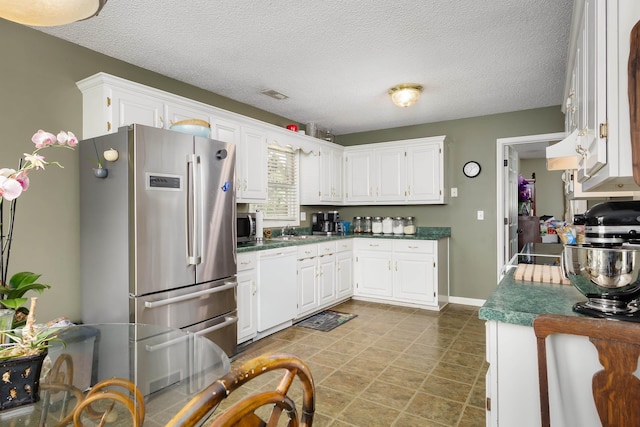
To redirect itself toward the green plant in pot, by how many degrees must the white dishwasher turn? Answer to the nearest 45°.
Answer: approximately 45° to its right

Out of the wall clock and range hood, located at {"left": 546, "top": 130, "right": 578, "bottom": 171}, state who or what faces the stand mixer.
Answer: the wall clock

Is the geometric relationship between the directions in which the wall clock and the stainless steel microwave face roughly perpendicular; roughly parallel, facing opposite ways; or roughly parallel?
roughly perpendicular

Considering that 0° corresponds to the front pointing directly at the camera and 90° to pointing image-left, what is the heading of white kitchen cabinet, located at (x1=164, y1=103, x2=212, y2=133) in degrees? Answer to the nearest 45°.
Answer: approximately 315°

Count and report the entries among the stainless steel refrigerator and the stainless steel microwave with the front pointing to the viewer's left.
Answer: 0

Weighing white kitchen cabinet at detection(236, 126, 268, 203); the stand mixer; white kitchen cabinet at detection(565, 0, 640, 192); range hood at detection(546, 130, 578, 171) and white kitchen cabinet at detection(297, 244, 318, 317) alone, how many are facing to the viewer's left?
3

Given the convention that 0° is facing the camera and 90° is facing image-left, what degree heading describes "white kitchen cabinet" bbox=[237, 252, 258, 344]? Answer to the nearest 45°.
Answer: approximately 315°

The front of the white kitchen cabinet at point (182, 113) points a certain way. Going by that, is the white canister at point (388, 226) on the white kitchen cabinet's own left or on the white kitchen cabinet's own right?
on the white kitchen cabinet's own left

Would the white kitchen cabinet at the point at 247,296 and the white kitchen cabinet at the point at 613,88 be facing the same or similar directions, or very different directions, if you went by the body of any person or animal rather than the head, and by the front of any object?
very different directions
